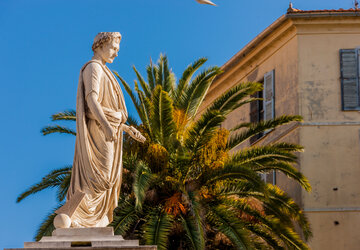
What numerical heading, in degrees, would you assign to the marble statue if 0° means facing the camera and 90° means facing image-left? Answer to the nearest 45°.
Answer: approximately 270°

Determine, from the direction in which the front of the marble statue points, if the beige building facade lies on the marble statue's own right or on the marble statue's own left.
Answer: on the marble statue's own left

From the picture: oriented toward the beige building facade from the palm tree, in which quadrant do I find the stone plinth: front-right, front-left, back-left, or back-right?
back-right

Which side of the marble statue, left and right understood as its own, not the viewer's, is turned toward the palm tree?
left
